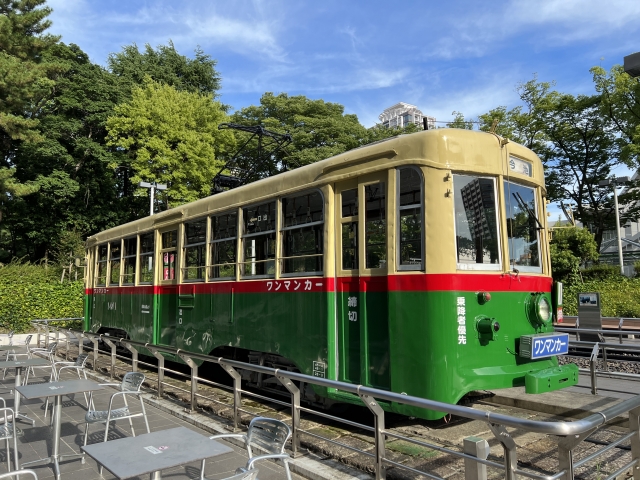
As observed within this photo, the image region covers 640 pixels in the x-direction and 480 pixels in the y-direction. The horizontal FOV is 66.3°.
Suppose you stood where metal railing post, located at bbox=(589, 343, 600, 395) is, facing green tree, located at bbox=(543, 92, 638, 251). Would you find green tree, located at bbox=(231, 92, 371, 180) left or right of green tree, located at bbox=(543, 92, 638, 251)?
left

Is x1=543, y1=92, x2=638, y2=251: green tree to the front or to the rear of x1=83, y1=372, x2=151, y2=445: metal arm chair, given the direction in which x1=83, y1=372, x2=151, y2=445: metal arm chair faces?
to the rear

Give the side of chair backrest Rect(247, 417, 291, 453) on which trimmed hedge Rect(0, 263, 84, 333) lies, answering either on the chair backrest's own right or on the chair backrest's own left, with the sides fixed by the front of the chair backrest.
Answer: on the chair backrest's own right

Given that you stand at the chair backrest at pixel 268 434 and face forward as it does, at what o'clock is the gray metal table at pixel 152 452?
The gray metal table is roughly at 12 o'clock from the chair backrest.

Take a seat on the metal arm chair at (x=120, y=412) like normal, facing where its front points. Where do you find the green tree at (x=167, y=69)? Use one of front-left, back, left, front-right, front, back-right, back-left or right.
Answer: back-right

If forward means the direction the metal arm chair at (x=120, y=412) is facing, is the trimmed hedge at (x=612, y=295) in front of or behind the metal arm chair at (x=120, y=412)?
behind

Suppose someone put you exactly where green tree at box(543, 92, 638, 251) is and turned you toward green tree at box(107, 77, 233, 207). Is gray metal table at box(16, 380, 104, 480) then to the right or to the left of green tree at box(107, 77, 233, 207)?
left

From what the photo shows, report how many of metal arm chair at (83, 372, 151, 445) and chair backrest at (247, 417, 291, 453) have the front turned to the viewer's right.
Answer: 0

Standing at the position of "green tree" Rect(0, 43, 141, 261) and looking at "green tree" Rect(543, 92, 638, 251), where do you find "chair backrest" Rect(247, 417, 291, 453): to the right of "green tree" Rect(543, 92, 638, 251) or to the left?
right

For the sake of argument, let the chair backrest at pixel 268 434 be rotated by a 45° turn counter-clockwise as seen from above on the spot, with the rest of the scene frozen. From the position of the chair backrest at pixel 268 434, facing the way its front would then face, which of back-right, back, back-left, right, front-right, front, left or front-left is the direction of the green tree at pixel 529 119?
back-left

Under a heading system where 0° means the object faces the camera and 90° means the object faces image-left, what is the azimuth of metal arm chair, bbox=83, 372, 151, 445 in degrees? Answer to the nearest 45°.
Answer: approximately 45°

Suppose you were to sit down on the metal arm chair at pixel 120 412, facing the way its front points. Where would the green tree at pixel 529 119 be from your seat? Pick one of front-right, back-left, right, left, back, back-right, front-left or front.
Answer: back
